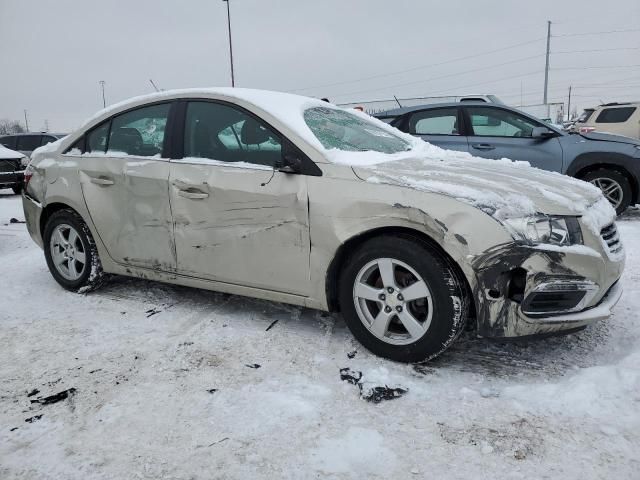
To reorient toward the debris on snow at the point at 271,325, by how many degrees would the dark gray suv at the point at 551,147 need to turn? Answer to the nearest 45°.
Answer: approximately 135° to its right

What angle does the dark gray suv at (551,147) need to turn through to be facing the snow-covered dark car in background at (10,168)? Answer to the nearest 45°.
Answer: approximately 180°

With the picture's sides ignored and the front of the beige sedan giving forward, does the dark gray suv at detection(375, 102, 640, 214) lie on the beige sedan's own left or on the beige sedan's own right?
on the beige sedan's own left

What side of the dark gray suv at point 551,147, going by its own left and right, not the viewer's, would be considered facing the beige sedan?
right

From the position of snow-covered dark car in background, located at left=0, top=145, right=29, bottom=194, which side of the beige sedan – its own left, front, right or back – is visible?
back

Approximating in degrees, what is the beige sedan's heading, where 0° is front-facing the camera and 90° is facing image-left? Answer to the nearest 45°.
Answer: approximately 315°

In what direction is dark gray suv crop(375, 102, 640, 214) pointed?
to the viewer's right

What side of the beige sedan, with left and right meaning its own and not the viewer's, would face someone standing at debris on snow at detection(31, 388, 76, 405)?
right

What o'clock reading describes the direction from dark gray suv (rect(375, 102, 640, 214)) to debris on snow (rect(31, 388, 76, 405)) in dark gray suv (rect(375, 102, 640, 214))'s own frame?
The debris on snow is roughly at 4 o'clock from the dark gray suv.
